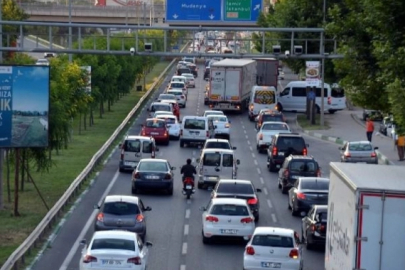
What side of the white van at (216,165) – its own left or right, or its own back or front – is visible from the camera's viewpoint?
back

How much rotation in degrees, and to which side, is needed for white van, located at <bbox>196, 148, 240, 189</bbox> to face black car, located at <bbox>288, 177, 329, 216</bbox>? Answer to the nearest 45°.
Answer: approximately 135° to its right

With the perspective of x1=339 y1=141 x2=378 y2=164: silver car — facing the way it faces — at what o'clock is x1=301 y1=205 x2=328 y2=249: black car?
The black car is roughly at 6 o'clock from the silver car.

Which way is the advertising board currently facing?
toward the camera

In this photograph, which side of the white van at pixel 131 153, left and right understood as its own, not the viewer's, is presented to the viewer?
back

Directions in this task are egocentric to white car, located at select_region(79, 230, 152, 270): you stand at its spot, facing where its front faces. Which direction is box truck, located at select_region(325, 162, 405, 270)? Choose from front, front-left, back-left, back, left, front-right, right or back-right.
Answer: back-right

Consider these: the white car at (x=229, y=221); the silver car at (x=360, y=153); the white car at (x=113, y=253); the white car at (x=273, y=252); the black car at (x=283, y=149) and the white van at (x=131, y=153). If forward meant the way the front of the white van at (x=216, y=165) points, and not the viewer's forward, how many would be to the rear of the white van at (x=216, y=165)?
3

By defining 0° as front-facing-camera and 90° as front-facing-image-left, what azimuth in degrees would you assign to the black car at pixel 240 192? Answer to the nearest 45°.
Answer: approximately 180°

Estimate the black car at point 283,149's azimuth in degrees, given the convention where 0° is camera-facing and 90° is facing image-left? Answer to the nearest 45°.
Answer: approximately 180°

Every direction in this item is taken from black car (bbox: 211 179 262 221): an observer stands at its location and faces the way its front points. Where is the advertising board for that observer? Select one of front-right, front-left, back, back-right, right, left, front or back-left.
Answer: left

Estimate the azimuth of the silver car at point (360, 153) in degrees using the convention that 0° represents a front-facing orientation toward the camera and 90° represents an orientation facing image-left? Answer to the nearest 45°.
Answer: approximately 180°

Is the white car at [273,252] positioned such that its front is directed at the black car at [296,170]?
yes

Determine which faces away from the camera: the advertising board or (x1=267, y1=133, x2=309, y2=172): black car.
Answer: the black car

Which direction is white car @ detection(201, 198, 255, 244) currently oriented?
away from the camera

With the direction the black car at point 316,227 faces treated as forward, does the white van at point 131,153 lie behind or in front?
in front

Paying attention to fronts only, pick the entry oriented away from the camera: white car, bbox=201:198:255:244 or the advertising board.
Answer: the white car
